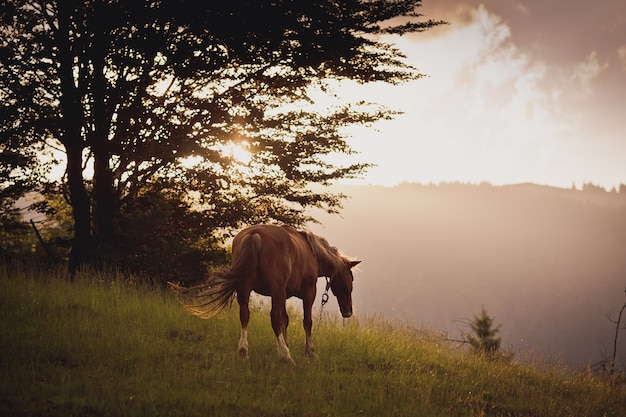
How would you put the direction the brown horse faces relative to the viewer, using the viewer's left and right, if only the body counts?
facing away from the viewer and to the right of the viewer

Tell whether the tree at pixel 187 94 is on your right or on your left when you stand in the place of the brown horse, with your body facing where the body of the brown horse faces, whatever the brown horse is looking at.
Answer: on your left
